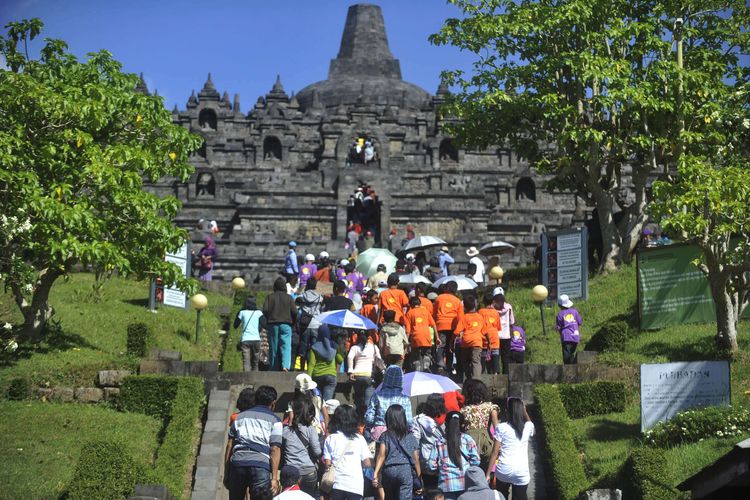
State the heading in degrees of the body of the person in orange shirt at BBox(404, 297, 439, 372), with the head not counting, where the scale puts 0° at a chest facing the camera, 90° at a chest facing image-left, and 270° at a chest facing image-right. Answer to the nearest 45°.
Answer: approximately 180°

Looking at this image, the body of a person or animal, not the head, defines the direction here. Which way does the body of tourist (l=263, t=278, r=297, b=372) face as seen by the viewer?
away from the camera

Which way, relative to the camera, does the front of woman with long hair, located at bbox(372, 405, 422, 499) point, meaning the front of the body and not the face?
away from the camera

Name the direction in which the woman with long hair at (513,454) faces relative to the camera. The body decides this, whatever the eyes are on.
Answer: away from the camera

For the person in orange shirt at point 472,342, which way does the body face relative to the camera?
away from the camera

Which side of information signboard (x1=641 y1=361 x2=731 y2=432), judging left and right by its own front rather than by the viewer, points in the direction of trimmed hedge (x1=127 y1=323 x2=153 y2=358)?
right

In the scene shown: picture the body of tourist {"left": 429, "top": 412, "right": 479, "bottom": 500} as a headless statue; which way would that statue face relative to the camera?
away from the camera

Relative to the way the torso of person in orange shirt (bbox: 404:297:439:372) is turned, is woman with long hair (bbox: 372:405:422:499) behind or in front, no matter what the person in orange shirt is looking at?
behind

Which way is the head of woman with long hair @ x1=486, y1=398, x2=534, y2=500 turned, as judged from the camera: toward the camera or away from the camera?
away from the camera

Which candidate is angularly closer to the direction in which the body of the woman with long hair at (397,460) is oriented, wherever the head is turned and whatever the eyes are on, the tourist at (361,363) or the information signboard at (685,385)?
the tourist

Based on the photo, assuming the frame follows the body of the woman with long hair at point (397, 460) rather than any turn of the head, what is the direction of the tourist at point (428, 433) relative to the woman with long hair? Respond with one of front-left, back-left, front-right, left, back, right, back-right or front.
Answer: front-right

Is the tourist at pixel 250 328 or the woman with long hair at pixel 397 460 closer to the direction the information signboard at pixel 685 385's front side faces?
the woman with long hair
